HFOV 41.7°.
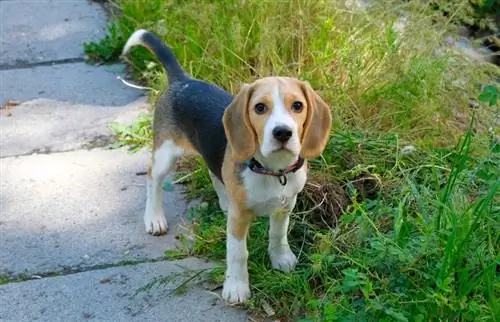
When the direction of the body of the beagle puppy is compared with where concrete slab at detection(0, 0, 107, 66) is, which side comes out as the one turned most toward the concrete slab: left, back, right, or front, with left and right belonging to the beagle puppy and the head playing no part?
back

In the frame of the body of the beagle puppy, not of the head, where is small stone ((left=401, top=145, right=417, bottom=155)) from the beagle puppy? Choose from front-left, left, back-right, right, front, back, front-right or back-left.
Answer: left

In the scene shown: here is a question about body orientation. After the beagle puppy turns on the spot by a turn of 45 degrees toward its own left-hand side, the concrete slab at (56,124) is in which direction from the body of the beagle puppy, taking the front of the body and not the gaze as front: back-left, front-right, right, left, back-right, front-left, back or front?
back-left
